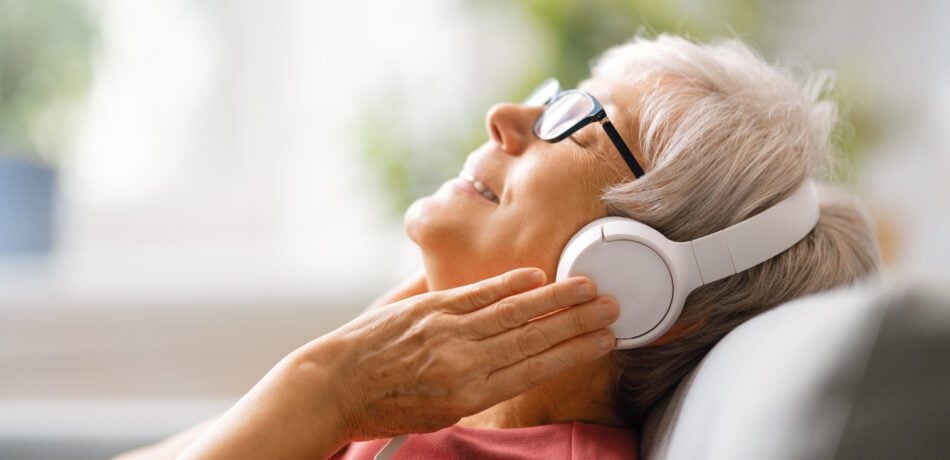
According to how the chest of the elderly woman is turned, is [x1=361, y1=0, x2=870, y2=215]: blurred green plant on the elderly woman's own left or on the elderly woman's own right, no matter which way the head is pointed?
on the elderly woman's own right

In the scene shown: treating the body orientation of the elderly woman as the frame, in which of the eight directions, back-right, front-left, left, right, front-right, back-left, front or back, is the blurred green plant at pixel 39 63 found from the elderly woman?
front-right

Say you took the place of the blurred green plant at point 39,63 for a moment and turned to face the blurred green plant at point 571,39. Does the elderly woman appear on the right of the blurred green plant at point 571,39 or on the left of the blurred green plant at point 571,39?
right

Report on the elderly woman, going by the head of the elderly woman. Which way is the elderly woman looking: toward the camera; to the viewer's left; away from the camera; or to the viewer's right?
to the viewer's left

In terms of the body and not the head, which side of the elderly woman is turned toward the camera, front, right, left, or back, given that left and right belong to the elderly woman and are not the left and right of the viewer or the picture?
left
